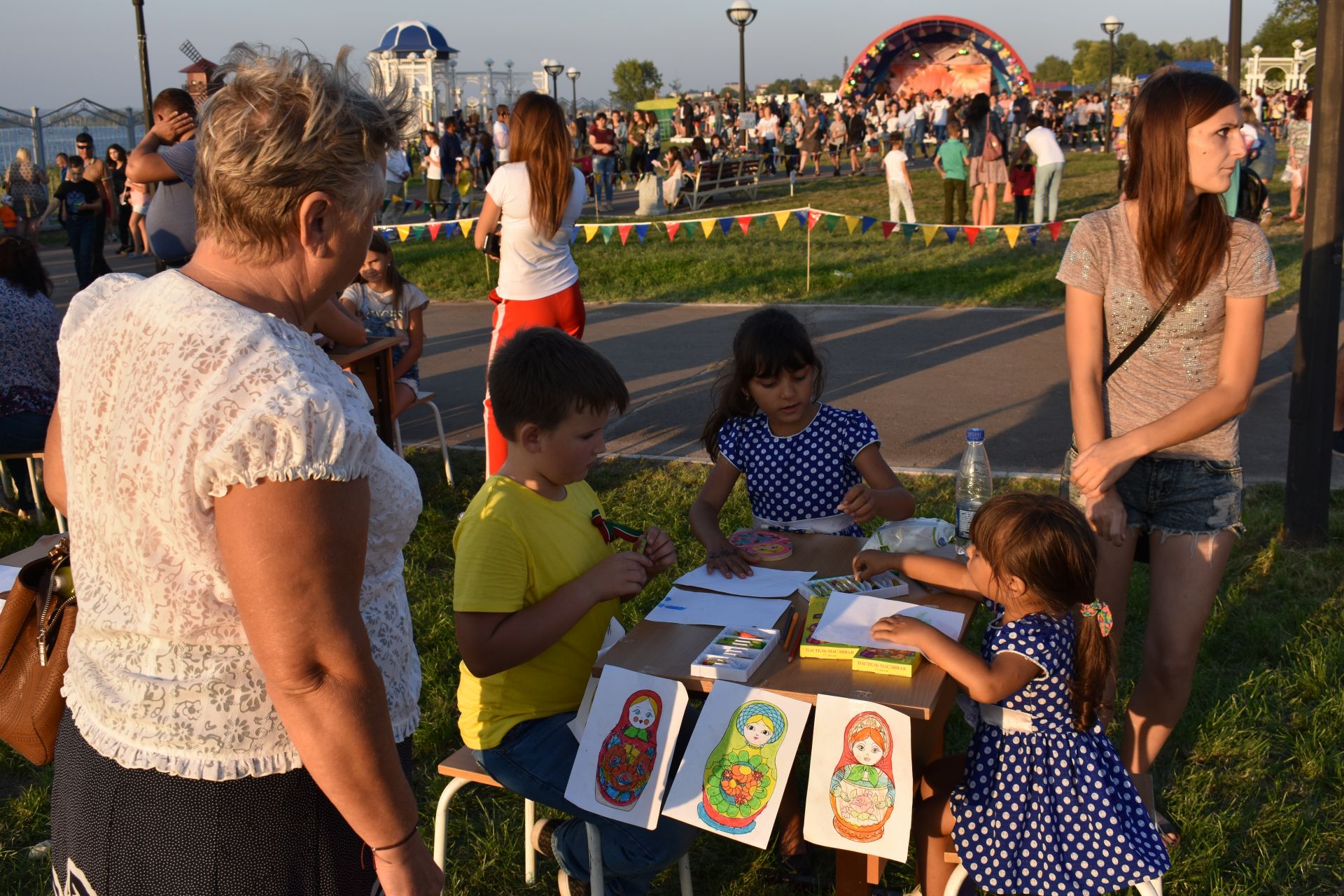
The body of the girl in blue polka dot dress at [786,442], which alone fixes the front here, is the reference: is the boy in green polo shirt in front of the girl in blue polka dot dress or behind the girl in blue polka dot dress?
behind

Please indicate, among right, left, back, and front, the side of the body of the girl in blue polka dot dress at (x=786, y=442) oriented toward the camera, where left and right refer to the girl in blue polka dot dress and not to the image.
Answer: front

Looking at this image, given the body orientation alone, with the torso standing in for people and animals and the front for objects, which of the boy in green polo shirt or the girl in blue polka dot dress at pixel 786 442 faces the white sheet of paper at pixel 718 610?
the girl in blue polka dot dress

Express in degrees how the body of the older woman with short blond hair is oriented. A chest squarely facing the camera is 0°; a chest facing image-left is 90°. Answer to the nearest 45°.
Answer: approximately 225°

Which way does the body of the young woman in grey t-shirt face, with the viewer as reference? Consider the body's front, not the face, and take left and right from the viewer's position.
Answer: facing the viewer

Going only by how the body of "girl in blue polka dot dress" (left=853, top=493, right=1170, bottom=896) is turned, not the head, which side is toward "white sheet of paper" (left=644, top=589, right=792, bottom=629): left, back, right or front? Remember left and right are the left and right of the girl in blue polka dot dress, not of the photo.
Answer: front

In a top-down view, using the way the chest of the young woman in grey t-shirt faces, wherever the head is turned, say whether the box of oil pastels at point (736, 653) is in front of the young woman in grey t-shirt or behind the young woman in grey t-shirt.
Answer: in front

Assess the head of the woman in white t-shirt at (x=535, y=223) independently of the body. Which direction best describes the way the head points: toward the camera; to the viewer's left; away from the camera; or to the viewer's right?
away from the camera

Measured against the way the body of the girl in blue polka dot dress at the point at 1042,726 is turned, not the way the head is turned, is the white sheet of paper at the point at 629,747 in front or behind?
in front

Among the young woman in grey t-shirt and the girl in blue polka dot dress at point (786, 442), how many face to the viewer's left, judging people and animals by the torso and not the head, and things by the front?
0

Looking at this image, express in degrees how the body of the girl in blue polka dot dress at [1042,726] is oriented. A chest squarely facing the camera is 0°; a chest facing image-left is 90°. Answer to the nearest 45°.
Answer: approximately 90°

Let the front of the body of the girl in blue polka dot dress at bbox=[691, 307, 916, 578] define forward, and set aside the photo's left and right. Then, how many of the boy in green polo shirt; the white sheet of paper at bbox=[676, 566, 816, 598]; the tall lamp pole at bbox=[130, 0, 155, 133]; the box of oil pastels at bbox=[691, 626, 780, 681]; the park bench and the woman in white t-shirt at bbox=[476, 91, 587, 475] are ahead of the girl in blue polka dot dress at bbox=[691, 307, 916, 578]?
2

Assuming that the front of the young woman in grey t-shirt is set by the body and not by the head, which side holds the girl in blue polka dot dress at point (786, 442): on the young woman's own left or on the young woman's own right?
on the young woman's own right

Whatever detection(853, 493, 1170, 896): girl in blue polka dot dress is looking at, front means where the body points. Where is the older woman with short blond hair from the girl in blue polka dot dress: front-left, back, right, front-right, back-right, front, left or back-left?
front-left

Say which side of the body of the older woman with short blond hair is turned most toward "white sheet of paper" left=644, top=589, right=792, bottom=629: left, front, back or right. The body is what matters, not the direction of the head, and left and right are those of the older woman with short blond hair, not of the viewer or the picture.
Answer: front

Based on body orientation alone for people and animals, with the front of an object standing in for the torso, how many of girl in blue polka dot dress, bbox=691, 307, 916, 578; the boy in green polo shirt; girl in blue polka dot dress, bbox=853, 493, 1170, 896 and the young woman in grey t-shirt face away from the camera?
1

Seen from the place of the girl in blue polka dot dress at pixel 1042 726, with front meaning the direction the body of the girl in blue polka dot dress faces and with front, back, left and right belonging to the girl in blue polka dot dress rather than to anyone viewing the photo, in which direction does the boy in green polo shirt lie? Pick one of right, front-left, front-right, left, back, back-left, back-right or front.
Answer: right
